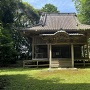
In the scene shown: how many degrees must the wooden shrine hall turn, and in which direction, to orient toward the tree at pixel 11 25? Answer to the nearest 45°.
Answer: approximately 135° to its right

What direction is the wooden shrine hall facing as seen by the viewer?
toward the camera
